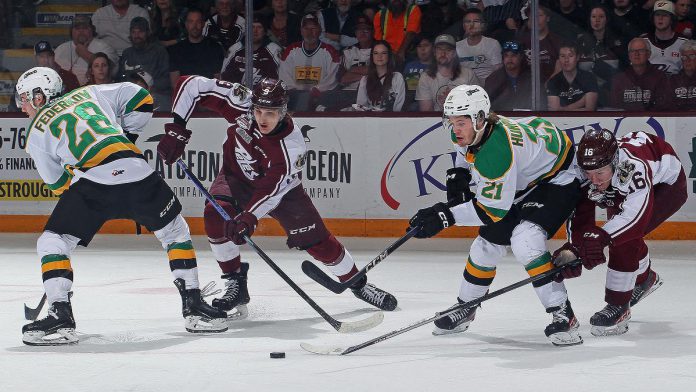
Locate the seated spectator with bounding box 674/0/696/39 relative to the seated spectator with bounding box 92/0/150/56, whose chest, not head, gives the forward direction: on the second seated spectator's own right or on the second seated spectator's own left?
on the second seated spectator's own left

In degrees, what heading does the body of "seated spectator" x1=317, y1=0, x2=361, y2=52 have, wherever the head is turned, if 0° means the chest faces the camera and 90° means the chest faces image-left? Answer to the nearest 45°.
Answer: approximately 0°

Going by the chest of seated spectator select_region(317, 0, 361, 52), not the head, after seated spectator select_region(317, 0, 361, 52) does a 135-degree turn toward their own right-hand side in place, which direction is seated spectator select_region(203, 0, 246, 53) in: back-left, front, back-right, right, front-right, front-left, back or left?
front-left

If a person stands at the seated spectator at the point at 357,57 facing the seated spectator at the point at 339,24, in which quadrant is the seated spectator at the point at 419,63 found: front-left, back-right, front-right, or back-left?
back-right

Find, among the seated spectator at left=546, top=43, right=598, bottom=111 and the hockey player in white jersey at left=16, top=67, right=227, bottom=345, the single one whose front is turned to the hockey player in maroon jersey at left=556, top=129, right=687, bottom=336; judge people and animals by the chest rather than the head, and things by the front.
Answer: the seated spectator

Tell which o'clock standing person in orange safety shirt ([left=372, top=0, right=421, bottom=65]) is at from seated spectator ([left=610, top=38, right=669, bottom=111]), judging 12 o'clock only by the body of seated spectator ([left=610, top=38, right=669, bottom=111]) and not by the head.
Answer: standing person in orange safety shirt ([left=372, top=0, right=421, bottom=65]) is roughly at 3 o'clock from seated spectator ([left=610, top=38, right=669, bottom=111]).

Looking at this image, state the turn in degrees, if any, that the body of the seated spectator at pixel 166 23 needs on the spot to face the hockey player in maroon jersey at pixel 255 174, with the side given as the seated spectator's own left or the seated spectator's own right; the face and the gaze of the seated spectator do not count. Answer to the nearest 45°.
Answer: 0° — they already face them
